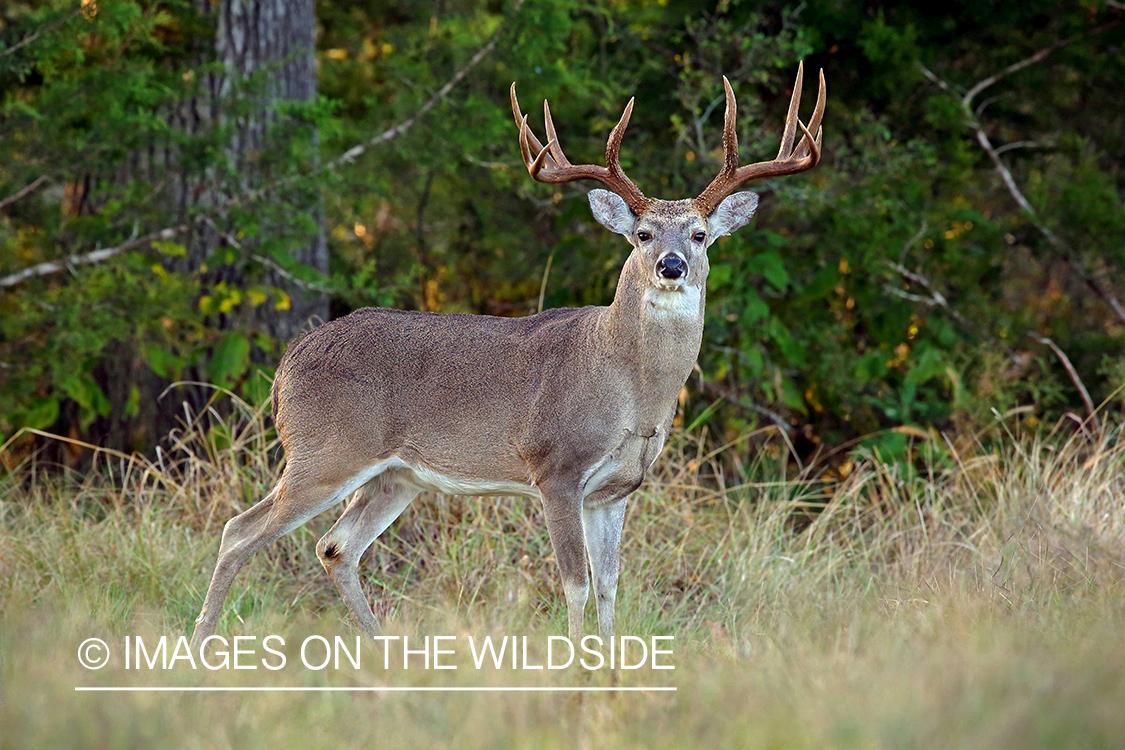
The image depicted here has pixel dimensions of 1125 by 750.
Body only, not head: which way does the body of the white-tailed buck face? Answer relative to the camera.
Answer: to the viewer's right
